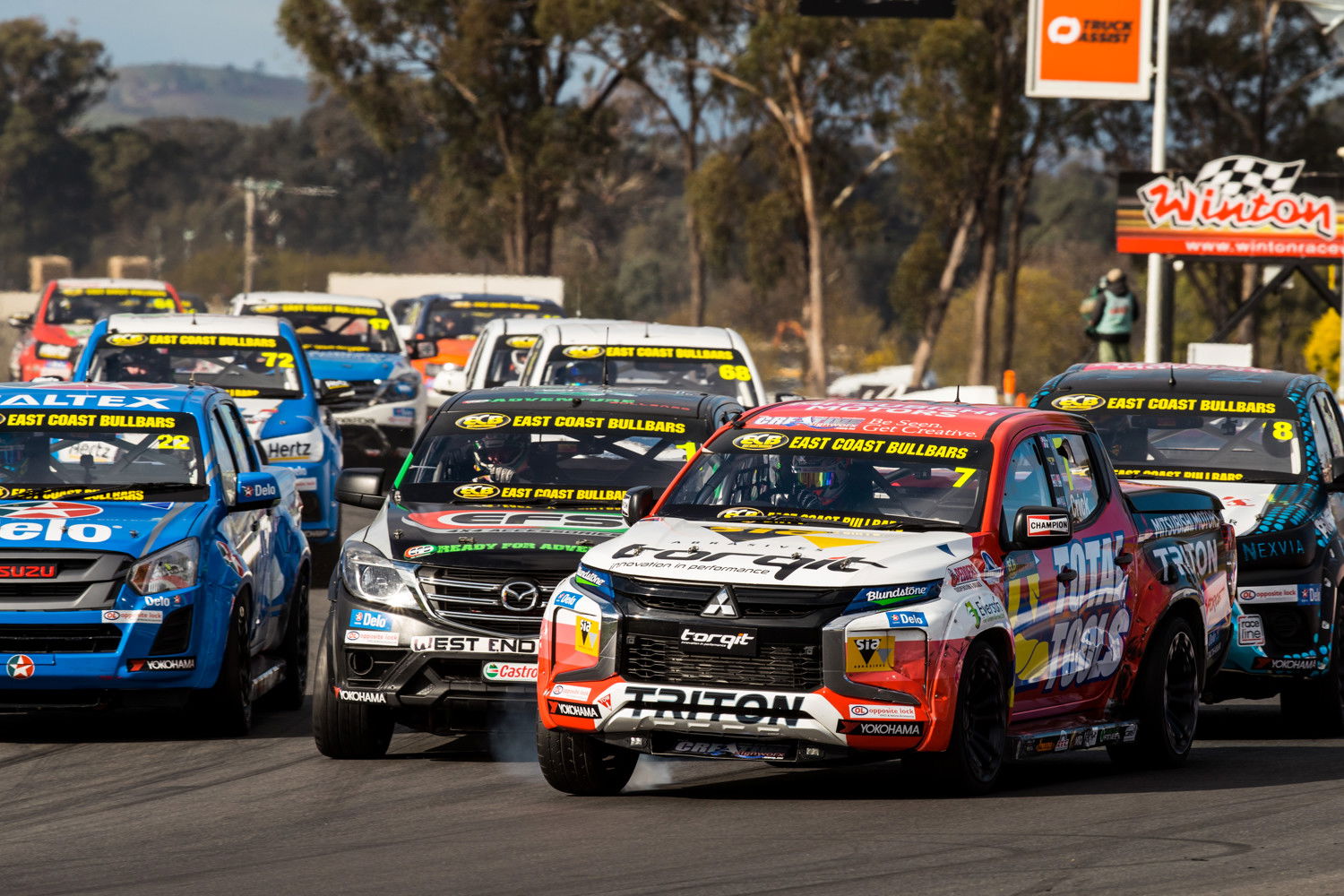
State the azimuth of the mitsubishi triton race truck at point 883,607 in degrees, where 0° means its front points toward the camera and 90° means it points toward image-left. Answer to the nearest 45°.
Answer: approximately 45°

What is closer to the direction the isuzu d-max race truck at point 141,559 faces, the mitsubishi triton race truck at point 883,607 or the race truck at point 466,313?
the mitsubishi triton race truck

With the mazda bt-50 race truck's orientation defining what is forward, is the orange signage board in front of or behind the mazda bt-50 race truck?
behind

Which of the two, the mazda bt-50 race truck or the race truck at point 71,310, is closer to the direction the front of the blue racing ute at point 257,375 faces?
the mazda bt-50 race truck

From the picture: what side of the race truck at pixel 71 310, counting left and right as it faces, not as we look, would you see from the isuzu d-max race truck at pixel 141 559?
front

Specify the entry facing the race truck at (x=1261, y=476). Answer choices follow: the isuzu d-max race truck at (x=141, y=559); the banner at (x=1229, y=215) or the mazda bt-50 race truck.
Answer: the banner

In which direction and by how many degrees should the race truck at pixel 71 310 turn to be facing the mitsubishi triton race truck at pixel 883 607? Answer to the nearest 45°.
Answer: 0° — it already faces it

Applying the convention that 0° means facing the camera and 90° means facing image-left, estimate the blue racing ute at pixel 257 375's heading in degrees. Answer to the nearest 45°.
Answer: approximately 0°

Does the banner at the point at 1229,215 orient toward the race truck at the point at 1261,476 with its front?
yes

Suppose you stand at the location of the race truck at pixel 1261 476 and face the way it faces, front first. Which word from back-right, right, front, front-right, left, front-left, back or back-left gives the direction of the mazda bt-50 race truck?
front-right

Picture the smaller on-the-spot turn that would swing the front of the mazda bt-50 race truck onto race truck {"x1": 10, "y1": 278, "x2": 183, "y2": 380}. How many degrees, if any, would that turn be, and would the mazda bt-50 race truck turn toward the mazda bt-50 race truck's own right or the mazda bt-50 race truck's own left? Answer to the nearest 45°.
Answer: approximately 180°
